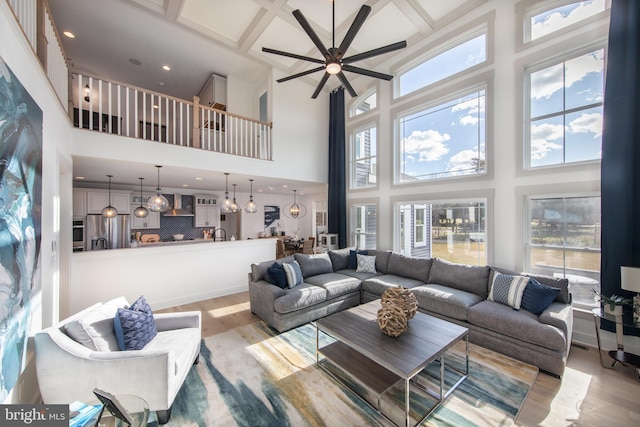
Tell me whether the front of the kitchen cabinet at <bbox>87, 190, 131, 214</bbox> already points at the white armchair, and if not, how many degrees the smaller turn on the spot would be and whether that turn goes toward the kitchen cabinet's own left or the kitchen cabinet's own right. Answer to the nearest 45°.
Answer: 0° — it already faces it

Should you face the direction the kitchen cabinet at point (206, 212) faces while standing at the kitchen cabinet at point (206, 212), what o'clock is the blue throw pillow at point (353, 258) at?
The blue throw pillow is roughly at 11 o'clock from the kitchen cabinet.

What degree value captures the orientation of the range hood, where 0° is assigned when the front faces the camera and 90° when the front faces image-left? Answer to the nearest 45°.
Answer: approximately 0°

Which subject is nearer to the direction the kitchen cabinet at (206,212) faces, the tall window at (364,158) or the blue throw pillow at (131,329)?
the blue throw pillow

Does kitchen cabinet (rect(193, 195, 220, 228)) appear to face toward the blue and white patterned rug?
yes

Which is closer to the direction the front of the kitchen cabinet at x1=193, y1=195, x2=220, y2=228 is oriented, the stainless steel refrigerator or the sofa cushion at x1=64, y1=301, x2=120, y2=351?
the sofa cushion

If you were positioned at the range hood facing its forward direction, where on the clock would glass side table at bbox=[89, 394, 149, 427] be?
The glass side table is roughly at 12 o'clock from the range hood.

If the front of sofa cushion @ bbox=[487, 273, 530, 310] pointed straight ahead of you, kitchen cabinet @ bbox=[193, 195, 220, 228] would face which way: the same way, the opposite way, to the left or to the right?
to the left

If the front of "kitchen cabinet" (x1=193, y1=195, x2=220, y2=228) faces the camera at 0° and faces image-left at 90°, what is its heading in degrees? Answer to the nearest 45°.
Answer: approximately 0°

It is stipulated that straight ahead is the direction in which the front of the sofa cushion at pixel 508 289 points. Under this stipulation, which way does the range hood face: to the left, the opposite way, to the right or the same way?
to the left

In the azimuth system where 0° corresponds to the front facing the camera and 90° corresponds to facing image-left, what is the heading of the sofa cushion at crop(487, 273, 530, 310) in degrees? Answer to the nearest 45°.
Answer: approximately 45°

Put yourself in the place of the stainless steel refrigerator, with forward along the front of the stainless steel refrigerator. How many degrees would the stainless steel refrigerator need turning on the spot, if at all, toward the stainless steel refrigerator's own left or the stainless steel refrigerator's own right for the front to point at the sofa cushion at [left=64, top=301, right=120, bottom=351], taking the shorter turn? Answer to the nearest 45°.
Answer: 0° — it already faces it

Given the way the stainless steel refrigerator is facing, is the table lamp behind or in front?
in front

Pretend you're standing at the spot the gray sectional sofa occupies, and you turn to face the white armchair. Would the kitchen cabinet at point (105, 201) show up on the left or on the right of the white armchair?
right
